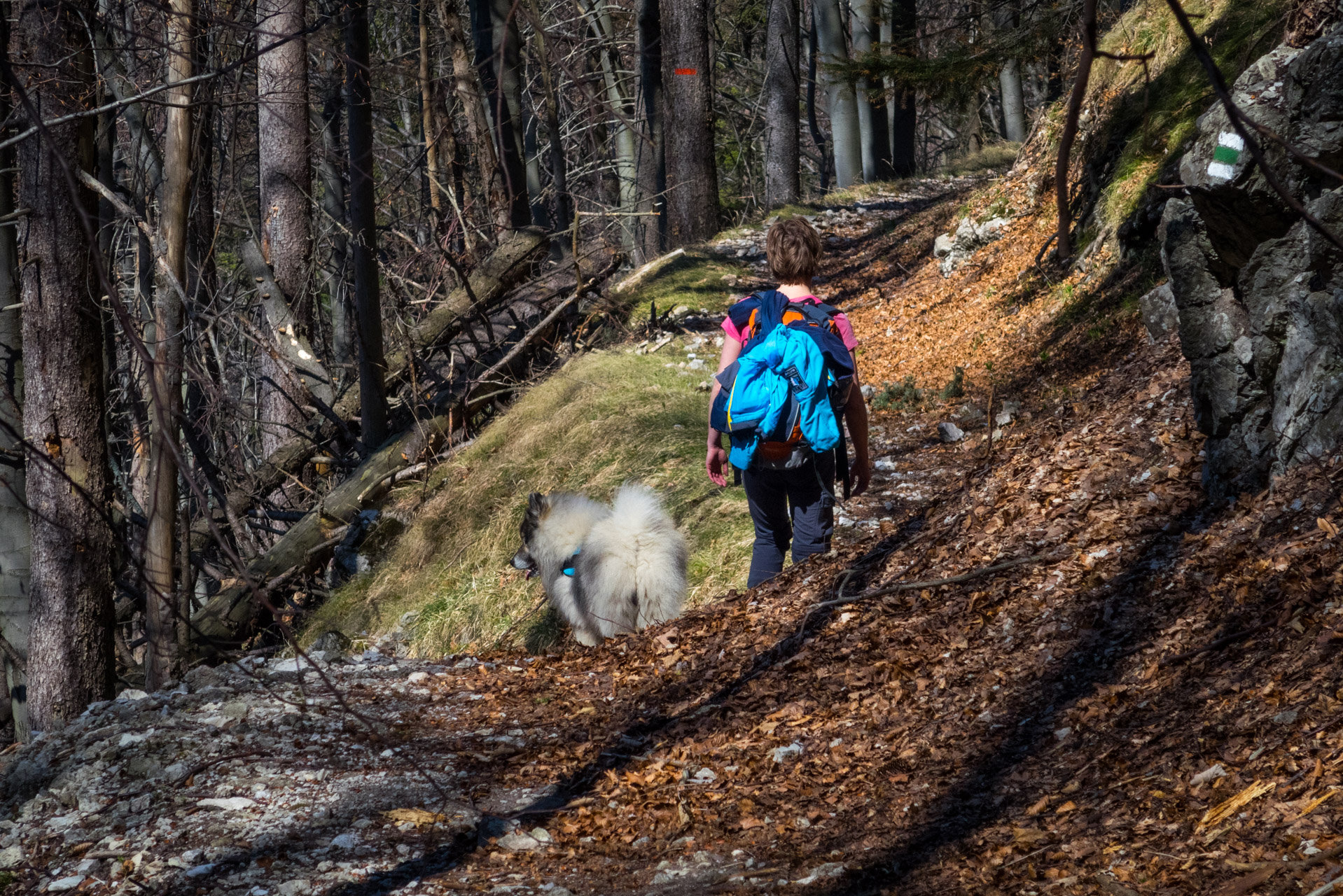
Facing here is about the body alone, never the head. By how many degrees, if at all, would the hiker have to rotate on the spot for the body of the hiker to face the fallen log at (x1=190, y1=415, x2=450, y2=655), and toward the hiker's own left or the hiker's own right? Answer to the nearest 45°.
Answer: approximately 45° to the hiker's own left

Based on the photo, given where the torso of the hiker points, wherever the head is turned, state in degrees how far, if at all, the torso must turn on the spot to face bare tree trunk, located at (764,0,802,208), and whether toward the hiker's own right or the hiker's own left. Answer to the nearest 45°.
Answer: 0° — they already face it

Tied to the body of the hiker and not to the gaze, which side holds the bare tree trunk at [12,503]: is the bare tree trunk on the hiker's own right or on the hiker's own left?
on the hiker's own left

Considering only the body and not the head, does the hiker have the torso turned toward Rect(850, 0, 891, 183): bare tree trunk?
yes

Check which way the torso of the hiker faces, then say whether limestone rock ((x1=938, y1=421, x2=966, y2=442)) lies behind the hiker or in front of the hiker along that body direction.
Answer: in front

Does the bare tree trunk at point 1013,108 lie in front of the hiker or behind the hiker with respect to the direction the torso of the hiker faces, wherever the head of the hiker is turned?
in front

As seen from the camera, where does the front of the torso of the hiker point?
away from the camera

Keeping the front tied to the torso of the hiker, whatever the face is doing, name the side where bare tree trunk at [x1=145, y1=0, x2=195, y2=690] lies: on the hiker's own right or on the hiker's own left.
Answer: on the hiker's own left

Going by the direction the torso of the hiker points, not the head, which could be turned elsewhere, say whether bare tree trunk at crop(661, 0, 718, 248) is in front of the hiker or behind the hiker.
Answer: in front
